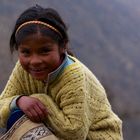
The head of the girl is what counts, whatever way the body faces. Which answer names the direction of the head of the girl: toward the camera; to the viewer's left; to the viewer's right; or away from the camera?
toward the camera

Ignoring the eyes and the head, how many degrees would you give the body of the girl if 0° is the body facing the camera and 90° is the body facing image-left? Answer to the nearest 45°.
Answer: approximately 45°
